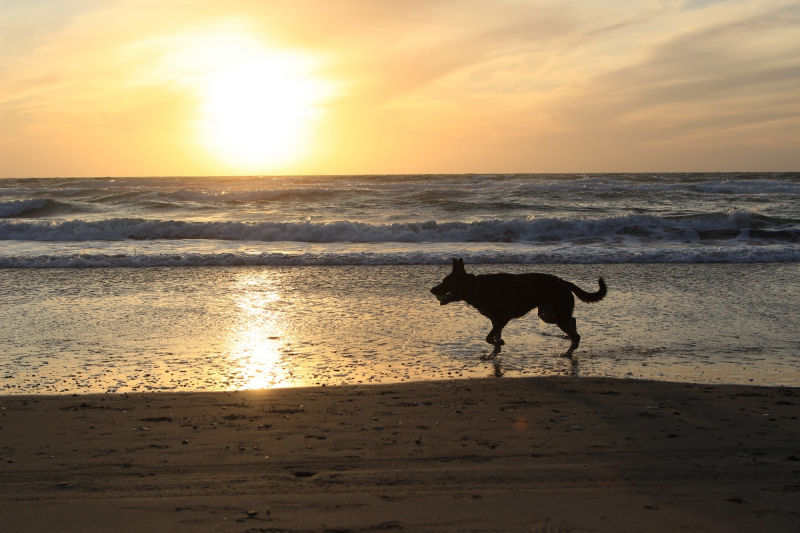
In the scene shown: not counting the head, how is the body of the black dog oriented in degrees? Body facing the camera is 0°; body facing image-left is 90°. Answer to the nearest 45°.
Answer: approximately 90°
